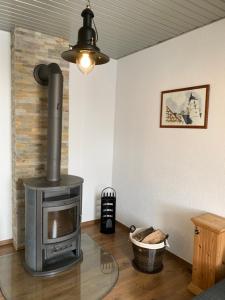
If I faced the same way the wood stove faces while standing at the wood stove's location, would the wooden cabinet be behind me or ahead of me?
ahead

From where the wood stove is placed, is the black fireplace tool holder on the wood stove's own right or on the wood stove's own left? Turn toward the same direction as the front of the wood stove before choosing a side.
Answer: on the wood stove's own left

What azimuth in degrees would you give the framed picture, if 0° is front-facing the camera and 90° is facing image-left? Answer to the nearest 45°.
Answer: approximately 45°

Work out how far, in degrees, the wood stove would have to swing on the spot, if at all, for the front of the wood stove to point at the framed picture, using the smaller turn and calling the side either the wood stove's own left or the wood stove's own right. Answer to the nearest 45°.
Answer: approximately 45° to the wood stove's own left

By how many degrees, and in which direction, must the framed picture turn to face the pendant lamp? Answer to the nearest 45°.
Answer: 0° — it already faces it

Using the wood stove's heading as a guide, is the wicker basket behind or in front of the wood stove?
in front

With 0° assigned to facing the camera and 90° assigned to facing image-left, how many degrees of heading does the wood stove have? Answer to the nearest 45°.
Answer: approximately 315°

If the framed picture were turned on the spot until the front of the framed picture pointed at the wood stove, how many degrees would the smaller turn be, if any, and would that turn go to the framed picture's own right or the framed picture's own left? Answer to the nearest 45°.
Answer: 0° — it already faces it

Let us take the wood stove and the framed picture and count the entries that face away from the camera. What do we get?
0
